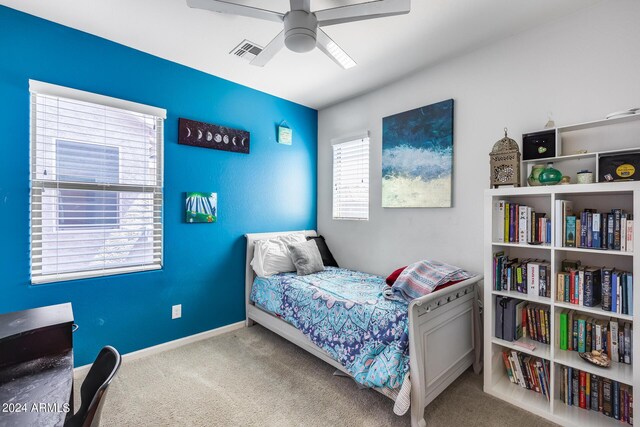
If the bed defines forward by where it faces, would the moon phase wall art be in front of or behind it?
behind

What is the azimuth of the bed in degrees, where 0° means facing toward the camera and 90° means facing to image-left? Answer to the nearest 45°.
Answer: approximately 315°

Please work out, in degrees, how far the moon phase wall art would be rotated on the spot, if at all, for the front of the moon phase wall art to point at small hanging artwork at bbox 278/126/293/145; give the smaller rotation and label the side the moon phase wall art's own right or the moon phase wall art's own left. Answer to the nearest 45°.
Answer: approximately 45° to the moon phase wall art's own left

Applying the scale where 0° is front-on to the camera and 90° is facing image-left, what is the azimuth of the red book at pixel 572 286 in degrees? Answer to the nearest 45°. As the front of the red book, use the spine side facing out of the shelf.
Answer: approximately 0°

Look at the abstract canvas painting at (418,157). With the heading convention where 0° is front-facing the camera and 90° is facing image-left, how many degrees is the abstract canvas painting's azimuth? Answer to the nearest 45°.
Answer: approximately 45°

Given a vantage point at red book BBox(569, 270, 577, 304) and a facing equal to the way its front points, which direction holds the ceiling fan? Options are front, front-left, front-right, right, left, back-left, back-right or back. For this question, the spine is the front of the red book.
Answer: front-right
